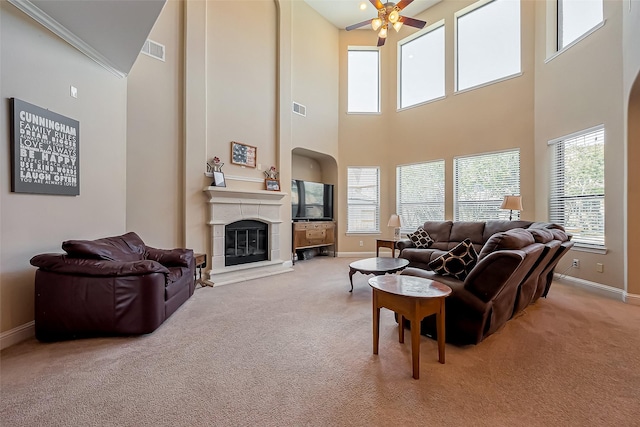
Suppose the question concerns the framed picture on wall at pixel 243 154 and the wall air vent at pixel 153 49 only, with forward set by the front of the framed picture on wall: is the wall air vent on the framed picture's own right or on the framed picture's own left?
on the framed picture's own right

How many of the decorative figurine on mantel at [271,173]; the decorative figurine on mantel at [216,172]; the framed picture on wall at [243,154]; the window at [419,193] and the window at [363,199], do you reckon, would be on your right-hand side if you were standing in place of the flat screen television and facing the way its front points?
3

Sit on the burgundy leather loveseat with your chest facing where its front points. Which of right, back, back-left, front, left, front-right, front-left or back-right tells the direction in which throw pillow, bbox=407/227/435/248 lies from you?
front-left

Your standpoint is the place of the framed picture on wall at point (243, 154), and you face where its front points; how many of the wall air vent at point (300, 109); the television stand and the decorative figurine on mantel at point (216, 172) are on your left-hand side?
2

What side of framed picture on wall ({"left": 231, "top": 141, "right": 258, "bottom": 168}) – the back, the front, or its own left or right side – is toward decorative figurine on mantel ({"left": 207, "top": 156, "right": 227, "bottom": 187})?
right

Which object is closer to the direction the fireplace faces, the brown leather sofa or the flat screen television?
the brown leather sofa

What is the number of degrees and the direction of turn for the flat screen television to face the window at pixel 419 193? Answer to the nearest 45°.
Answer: approximately 45° to its left

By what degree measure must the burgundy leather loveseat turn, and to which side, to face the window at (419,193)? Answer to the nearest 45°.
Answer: approximately 45° to its left

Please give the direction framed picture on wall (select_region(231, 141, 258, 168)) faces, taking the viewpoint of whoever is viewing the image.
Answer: facing the viewer and to the right of the viewer

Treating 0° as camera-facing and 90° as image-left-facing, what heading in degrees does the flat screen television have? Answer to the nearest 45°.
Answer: approximately 315°

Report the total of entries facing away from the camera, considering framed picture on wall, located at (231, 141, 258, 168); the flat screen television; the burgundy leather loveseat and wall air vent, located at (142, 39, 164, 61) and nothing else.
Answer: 0

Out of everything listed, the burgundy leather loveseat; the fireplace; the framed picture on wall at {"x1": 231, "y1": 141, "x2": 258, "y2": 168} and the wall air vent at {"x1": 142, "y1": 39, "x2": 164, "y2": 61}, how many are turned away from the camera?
0

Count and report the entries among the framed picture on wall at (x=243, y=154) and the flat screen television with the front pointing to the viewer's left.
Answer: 0

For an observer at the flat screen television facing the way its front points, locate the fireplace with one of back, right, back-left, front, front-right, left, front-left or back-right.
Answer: right
